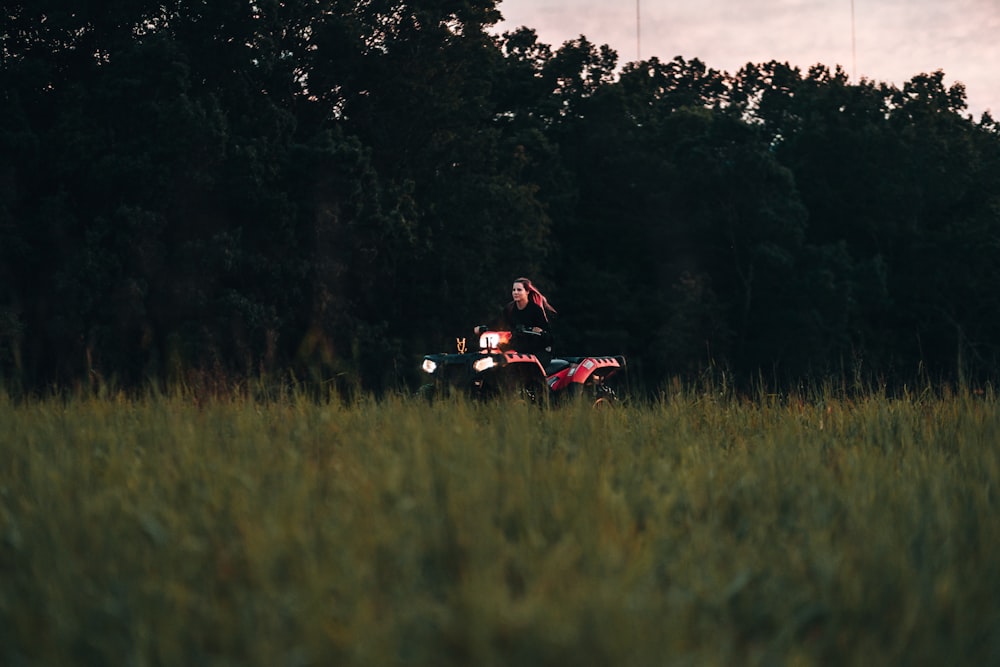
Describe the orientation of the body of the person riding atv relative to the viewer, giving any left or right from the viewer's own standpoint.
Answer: facing the viewer and to the left of the viewer
